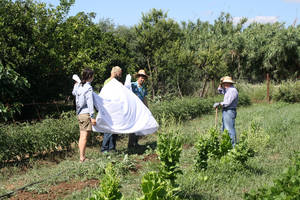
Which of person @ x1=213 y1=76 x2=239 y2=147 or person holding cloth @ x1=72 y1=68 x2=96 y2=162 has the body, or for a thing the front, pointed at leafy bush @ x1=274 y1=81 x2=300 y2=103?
the person holding cloth

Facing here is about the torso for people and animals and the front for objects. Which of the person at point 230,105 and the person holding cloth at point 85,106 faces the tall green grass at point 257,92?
the person holding cloth

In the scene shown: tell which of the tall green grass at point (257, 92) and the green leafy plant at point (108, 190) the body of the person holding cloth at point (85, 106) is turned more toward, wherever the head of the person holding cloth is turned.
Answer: the tall green grass

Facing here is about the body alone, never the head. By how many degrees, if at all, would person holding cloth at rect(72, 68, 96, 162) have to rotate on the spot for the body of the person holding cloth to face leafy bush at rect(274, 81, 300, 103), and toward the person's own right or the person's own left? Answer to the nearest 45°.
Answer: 0° — they already face it

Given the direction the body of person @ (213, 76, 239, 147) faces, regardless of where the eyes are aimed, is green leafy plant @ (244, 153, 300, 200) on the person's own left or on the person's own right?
on the person's own left

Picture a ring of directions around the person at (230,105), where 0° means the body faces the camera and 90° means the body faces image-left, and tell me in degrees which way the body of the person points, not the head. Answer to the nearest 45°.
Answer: approximately 90°

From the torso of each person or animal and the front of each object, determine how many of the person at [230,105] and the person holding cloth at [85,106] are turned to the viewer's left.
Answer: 1

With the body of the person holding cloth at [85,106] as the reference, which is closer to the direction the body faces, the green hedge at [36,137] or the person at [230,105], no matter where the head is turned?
the person

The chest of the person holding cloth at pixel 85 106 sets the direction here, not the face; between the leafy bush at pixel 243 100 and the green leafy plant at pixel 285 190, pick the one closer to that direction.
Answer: the leafy bush

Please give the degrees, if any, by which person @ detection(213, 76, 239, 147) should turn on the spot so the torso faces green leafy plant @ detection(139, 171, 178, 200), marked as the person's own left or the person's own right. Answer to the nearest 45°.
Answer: approximately 90° to the person's own left

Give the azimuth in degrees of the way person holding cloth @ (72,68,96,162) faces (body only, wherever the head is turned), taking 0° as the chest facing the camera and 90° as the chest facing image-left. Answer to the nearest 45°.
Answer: approximately 225°

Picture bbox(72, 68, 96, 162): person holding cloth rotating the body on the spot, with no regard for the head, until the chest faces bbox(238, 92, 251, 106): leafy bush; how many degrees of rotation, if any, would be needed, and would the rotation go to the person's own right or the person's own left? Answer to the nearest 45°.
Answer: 0° — they already face it
